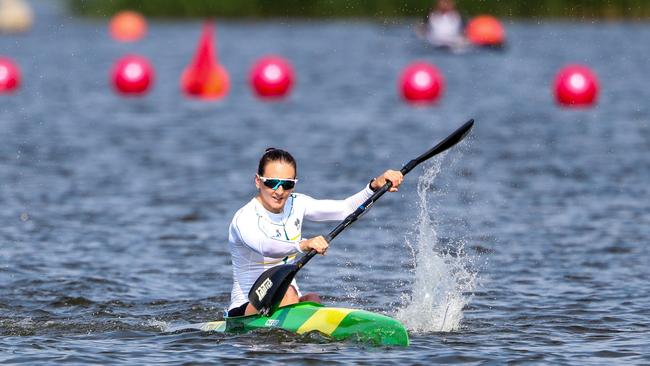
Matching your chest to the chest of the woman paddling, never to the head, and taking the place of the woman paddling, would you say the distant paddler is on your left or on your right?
on your left

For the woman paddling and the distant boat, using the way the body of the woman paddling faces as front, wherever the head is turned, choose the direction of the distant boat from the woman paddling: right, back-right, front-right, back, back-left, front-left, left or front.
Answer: back-left

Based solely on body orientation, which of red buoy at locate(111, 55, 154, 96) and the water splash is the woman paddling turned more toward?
the water splash

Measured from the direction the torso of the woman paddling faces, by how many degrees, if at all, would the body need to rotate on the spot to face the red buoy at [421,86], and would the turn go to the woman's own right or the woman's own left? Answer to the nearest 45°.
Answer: approximately 135° to the woman's own left

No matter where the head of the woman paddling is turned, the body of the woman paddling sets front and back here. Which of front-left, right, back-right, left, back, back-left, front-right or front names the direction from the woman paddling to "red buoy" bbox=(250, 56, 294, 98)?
back-left

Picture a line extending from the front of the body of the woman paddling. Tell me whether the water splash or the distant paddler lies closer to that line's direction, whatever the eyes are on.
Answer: the water splash

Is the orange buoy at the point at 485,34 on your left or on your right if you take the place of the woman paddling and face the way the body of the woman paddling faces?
on your left

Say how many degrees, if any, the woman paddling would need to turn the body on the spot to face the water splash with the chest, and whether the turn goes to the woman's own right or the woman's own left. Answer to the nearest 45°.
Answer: approximately 90° to the woman's own left

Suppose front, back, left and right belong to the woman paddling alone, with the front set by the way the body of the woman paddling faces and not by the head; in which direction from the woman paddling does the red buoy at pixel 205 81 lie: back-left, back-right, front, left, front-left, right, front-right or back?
back-left

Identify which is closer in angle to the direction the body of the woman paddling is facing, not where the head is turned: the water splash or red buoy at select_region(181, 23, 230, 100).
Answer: the water splash

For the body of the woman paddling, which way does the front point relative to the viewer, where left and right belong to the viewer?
facing the viewer and to the right of the viewer

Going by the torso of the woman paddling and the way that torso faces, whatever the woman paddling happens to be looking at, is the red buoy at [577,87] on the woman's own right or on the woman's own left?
on the woman's own left
